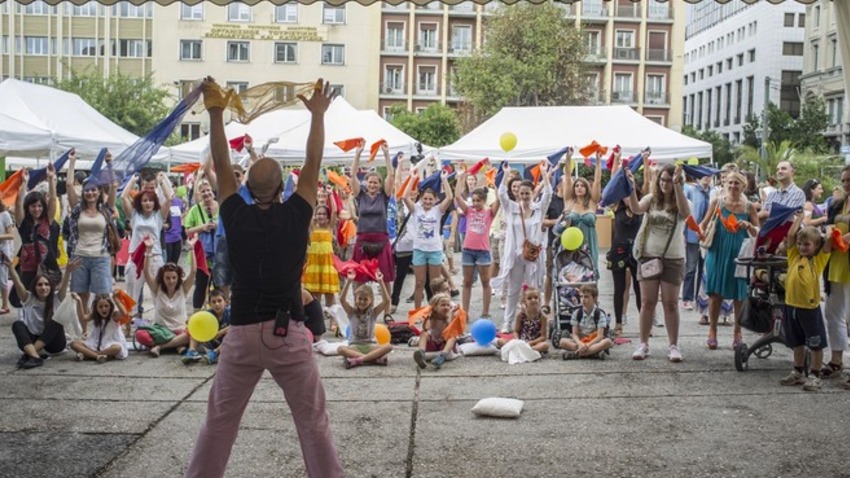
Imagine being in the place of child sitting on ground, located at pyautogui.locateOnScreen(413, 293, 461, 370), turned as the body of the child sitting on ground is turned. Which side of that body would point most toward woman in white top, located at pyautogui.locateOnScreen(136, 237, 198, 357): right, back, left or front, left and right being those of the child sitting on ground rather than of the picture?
right

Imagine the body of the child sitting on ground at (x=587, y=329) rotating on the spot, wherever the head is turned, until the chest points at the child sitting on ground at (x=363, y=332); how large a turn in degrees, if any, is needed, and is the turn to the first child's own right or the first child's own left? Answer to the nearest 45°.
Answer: approximately 90° to the first child's own right

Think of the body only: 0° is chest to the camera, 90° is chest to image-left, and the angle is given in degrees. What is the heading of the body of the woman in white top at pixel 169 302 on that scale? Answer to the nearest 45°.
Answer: approximately 0°

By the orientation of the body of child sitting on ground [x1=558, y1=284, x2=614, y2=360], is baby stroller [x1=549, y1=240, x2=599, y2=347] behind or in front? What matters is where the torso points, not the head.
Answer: behind

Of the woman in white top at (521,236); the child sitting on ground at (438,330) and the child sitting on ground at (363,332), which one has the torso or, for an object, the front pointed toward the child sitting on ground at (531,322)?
the woman in white top

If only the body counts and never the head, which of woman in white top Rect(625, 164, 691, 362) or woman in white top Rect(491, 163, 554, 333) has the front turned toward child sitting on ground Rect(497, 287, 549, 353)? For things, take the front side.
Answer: woman in white top Rect(491, 163, 554, 333)

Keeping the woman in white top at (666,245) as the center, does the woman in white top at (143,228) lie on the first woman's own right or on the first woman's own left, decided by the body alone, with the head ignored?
on the first woman's own right

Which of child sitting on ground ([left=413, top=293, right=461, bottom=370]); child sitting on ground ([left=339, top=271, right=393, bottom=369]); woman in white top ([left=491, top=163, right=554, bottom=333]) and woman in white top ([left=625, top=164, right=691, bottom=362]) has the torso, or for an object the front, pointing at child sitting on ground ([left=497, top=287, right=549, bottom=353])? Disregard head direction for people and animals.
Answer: woman in white top ([left=491, top=163, right=554, bottom=333])

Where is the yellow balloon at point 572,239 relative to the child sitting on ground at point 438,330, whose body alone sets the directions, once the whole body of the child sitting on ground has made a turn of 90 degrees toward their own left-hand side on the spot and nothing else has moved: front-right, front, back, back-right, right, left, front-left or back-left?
front-left
